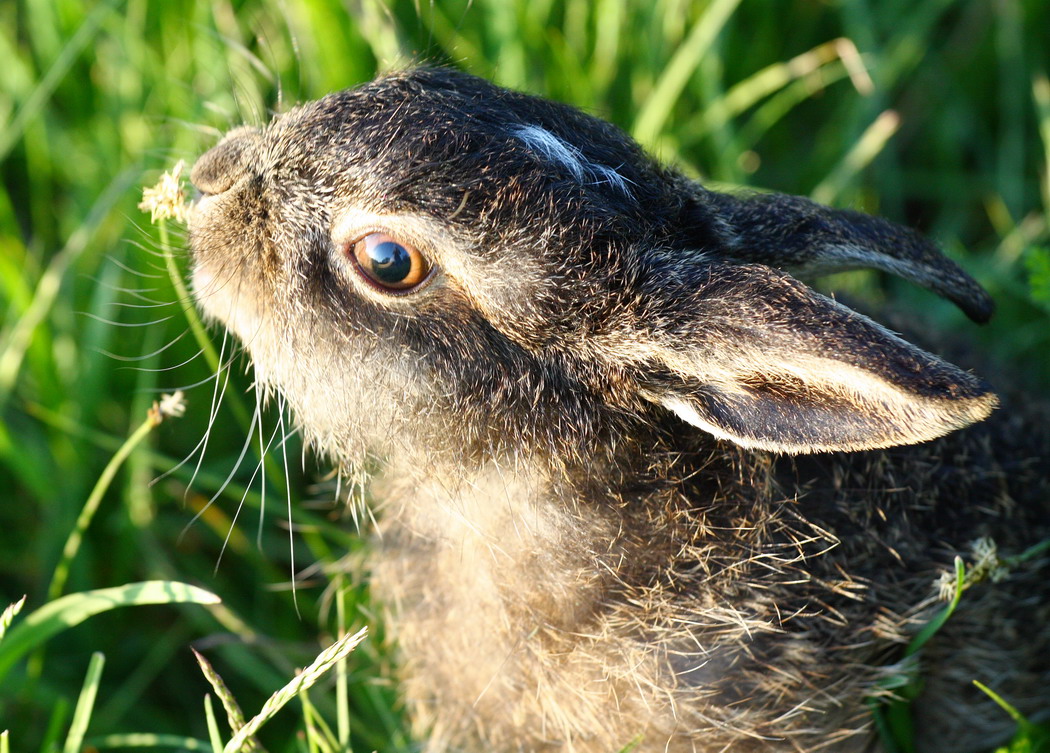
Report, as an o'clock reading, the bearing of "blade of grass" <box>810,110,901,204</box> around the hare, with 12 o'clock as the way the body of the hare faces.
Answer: The blade of grass is roughly at 4 o'clock from the hare.

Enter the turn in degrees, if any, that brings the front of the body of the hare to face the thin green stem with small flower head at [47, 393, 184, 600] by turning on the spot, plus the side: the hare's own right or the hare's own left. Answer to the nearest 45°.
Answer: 0° — it already faces it

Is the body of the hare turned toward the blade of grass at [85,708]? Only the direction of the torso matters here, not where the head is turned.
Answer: yes

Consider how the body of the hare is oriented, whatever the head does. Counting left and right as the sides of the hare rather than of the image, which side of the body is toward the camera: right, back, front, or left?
left

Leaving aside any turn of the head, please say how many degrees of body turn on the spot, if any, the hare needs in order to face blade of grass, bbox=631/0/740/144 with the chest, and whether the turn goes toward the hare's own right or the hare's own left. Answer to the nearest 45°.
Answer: approximately 135° to the hare's own right

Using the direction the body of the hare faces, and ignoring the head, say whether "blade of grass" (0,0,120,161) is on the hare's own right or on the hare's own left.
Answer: on the hare's own right

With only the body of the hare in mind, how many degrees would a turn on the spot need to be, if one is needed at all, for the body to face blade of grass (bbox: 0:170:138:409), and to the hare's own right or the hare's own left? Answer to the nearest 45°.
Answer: approximately 45° to the hare's own right
